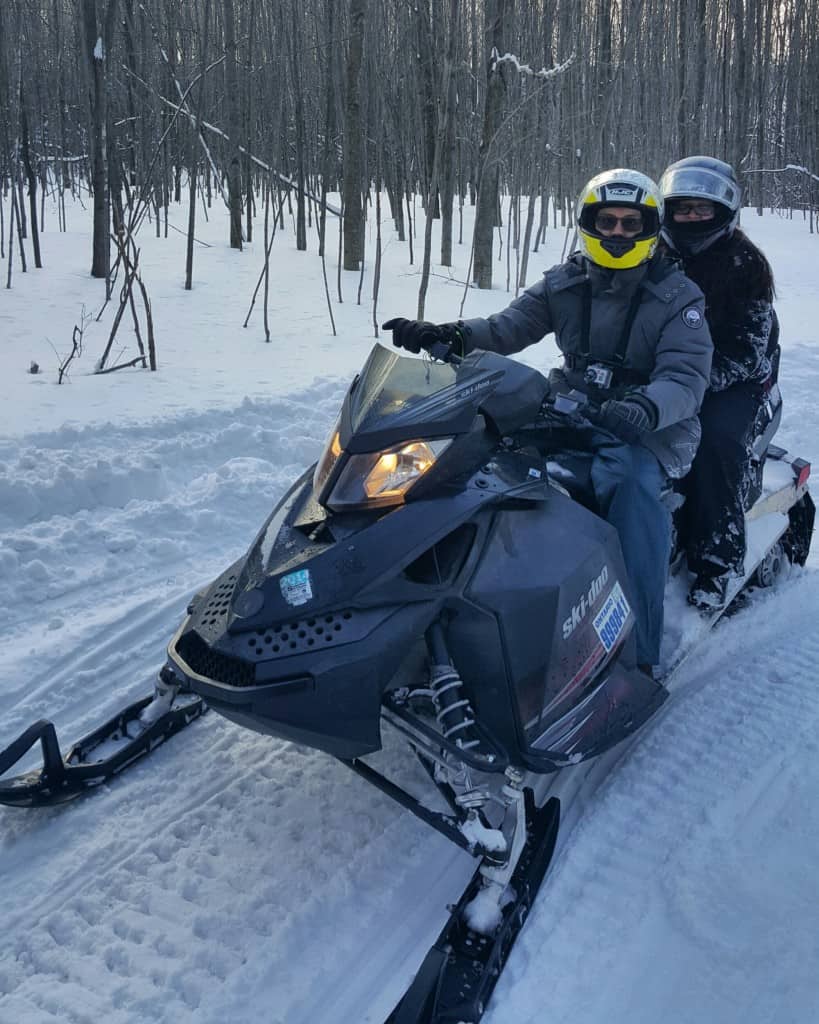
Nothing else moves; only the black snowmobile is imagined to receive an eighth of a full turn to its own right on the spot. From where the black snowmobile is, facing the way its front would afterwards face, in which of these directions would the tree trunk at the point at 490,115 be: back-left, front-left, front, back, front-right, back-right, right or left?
right

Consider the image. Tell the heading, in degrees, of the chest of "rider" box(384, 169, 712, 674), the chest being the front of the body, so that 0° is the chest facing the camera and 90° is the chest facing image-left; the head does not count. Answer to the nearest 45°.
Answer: approximately 45°

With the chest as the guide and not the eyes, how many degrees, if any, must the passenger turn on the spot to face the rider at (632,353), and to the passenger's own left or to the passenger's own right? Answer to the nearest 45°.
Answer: approximately 45° to the passenger's own left

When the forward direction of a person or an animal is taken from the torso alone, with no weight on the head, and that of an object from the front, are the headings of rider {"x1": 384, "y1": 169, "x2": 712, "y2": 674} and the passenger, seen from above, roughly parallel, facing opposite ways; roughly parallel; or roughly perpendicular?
roughly parallel

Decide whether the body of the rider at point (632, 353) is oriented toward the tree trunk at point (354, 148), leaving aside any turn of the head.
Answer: no

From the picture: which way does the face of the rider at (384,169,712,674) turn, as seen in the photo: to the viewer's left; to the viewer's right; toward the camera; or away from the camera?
toward the camera

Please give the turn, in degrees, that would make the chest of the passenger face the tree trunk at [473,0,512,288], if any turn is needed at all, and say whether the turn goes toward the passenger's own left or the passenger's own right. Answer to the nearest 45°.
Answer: approximately 135° to the passenger's own right

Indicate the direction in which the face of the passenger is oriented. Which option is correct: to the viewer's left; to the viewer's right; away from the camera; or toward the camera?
toward the camera

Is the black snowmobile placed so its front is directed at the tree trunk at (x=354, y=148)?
no

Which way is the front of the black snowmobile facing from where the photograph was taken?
facing the viewer and to the left of the viewer
